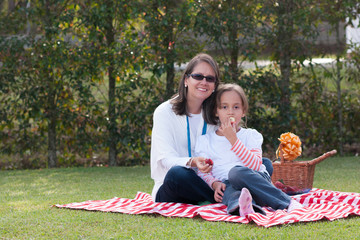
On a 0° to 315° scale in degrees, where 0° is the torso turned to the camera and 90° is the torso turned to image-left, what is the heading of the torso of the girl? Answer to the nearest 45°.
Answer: approximately 0°

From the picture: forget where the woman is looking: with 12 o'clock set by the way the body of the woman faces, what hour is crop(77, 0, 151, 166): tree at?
The tree is roughly at 7 o'clock from the woman.

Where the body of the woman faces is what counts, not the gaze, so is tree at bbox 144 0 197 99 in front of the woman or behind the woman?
behind

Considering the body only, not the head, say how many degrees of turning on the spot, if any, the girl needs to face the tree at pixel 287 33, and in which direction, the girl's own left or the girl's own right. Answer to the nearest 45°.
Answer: approximately 180°

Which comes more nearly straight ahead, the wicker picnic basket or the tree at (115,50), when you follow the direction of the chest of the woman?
the wicker picnic basket

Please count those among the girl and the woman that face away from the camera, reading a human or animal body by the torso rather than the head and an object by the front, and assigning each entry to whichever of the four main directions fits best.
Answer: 0

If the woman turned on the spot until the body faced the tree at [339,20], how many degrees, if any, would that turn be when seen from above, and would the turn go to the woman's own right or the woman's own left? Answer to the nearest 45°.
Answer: approximately 90° to the woman's own left

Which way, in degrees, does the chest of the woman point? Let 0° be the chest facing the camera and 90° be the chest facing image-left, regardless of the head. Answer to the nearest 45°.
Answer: approximately 315°
